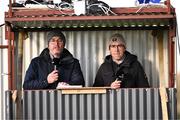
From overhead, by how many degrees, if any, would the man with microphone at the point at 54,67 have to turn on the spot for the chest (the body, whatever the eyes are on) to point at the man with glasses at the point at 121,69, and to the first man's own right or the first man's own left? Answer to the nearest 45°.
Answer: approximately 90° to the first man's own left

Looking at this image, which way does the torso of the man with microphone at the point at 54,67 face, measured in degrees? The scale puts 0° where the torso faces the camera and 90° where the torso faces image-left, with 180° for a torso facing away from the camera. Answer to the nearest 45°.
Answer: approximately 0°

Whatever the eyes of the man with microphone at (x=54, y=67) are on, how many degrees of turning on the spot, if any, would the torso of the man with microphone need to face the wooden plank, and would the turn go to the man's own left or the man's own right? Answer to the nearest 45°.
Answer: approximately 45° to the man's own left

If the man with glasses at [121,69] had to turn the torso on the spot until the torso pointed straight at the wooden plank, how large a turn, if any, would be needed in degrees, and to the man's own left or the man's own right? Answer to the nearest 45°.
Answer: approximately 45° to the man's own right

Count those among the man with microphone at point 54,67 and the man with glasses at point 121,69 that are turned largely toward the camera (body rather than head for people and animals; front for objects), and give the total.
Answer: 2
